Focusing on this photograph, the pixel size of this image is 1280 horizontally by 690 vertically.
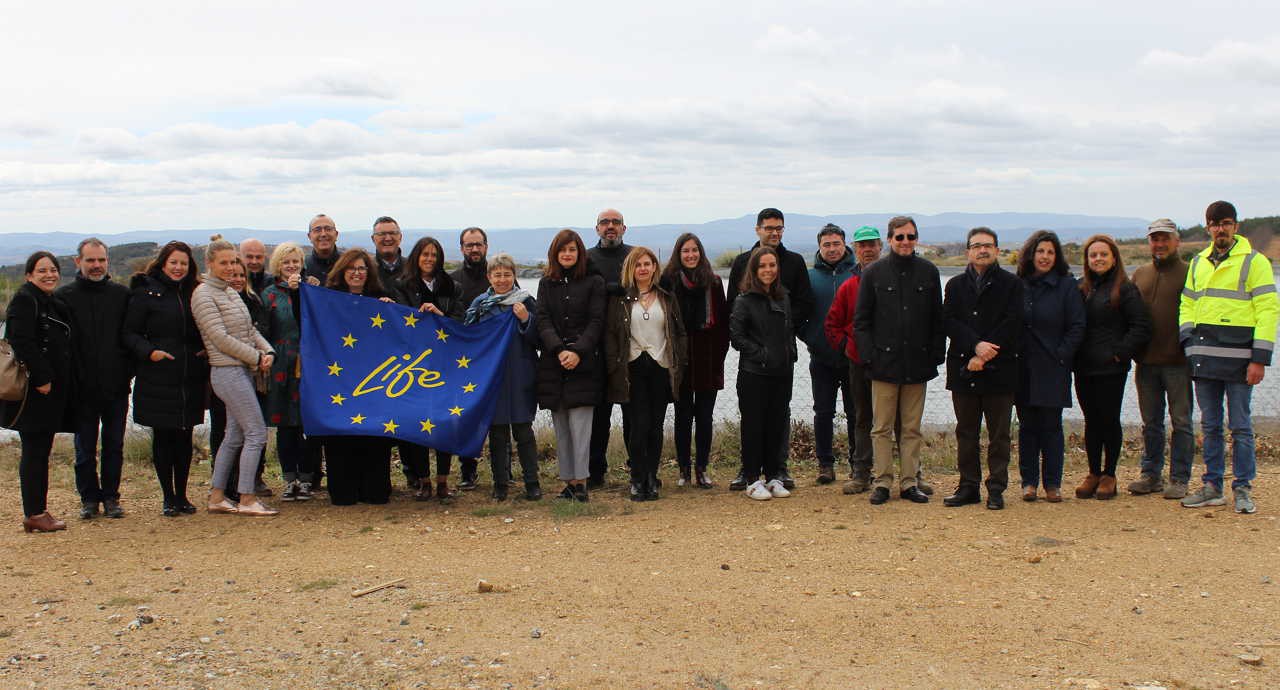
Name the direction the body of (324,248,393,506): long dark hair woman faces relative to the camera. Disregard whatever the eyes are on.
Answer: toward the camera

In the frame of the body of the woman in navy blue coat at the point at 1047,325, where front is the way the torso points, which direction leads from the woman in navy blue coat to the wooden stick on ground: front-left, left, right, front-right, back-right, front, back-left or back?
front-right

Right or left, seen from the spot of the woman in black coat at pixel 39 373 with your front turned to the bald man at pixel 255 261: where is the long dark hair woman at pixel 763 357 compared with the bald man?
right

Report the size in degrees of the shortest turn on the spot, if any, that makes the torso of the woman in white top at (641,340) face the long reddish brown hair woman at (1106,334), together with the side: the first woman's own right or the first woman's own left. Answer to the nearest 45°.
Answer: approximately 90° to the first woman's own left

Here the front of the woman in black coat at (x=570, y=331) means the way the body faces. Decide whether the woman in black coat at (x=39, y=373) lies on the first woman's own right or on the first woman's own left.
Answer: on the first woman's own right

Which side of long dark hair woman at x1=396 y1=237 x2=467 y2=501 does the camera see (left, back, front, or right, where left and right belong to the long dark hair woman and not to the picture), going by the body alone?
front

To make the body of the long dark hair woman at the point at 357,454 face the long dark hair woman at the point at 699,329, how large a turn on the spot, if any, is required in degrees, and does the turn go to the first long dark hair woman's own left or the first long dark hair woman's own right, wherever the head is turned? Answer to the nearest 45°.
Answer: approximately 90° to the first long dark hair woman's own left

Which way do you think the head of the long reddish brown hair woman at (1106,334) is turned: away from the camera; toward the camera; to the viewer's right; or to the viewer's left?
toward the camera

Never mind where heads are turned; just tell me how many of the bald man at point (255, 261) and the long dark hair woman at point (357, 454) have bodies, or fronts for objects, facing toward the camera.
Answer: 2

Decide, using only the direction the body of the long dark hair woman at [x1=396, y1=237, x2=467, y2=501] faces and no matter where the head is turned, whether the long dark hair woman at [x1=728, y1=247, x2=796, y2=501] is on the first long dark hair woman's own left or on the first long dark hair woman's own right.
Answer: on the first long dark hair woman's own left

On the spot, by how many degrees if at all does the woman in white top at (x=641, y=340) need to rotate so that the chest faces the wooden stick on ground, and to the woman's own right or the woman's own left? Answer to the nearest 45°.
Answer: approximately 45° to the woman's own right

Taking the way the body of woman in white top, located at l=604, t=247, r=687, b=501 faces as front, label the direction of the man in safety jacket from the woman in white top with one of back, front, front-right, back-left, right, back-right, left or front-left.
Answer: left

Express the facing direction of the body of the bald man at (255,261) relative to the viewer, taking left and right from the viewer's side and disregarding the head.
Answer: facing the viewer

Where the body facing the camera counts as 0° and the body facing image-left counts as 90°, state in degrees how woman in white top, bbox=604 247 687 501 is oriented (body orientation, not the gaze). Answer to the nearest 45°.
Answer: approximately 0°

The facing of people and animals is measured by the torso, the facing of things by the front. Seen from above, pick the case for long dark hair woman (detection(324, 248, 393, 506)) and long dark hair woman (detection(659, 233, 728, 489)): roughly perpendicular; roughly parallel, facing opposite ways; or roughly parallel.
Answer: roughly parallel

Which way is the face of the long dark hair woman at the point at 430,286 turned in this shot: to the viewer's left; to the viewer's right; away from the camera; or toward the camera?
toward the camera

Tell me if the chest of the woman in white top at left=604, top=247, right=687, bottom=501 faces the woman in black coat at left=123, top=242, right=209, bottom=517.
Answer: no

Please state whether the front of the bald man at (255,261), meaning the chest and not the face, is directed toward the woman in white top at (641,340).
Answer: no
